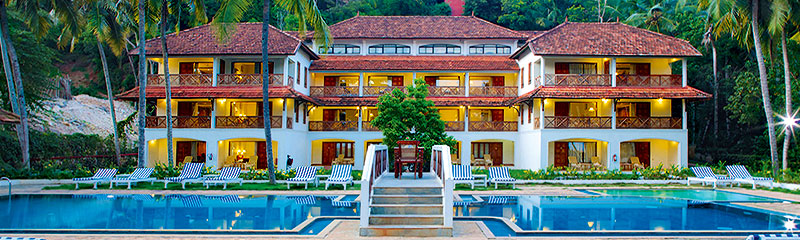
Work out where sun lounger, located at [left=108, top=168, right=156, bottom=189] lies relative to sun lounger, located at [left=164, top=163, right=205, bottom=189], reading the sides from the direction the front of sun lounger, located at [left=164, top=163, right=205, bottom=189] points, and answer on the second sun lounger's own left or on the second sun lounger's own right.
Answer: on the second sun lounger's own right

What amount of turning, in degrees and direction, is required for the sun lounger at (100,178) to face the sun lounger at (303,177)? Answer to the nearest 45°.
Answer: approximately 90° to its left

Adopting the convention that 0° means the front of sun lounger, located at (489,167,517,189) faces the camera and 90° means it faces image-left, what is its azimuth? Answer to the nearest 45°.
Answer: approximately 315°

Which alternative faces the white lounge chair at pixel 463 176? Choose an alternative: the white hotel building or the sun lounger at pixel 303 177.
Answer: the white hotel building

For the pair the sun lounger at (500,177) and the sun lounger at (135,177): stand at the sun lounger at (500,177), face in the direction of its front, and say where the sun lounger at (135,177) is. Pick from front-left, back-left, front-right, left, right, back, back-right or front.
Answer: back-right

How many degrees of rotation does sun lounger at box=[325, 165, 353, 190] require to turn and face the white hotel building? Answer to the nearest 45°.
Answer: approximately 180°

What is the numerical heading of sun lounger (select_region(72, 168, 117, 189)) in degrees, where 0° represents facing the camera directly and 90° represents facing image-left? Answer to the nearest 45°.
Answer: approximately 45°

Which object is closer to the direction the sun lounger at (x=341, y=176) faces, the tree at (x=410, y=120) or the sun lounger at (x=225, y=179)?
the sun lounger

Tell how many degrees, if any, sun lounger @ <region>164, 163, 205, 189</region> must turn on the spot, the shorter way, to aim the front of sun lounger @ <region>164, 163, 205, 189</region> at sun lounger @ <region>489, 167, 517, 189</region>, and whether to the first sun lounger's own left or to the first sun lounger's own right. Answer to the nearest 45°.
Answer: approximately 90° to the first sun lounger's own left

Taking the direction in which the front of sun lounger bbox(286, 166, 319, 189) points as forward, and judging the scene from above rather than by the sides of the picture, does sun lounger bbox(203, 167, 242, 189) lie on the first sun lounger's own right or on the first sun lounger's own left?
on the first sun lounger's own right

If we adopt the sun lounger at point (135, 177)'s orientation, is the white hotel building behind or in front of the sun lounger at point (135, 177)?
behind
